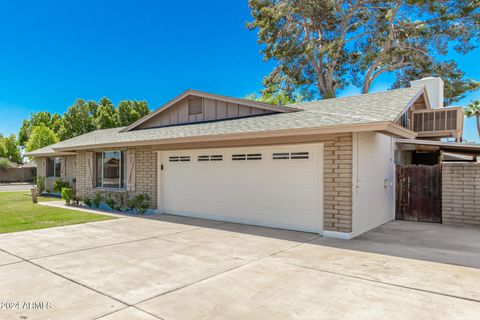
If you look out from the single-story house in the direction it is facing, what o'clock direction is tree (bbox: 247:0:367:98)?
The tree is roughly at 5 o'clock from the single-story house.

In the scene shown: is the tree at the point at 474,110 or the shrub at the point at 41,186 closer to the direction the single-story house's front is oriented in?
the shrub

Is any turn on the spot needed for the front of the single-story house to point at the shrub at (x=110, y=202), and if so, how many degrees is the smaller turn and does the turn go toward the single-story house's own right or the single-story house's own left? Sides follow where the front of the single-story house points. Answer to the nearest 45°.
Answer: approximately 90° to the single-story house's own right

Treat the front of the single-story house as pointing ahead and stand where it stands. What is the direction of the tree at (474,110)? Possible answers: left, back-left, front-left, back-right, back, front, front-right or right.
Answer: back

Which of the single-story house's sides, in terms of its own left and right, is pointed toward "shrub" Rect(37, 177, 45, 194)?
right

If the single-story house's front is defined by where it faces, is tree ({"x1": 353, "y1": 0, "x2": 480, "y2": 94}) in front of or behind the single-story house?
behind

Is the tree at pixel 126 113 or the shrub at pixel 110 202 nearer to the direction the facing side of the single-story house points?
the shrub

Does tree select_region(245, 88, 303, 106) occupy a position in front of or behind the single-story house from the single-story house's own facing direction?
behind

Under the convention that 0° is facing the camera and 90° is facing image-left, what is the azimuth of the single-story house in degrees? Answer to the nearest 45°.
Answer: approximately 45°

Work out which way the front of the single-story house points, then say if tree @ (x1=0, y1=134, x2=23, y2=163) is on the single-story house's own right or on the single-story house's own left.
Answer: on the single-story house's own right

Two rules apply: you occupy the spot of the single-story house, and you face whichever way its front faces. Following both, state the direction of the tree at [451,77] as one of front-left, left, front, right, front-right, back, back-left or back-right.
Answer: back
